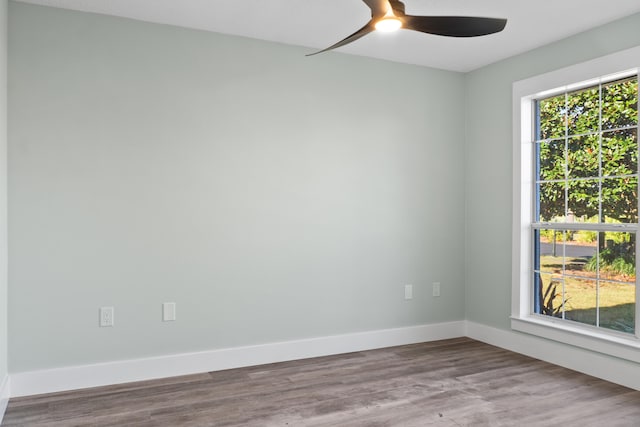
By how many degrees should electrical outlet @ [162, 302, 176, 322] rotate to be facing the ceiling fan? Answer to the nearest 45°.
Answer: approximately 45° to its left

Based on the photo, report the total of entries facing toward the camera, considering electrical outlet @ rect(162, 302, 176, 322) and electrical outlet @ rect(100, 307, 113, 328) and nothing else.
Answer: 2

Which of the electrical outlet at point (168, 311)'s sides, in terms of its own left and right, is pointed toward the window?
left

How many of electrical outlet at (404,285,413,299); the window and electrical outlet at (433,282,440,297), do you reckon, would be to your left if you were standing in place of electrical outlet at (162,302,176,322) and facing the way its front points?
3

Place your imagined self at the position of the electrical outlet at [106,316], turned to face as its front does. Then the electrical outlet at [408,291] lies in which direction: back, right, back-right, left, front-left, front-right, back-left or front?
left

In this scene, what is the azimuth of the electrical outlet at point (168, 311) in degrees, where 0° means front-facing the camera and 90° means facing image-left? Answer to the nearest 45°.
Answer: approximately 0°

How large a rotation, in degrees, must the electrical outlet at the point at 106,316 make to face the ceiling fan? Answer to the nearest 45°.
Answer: approximately 45° to its left

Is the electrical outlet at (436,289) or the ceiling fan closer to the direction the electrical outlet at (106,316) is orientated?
the ceiling fan

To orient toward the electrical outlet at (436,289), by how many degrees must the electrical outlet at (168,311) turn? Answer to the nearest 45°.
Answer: approximately 90° to its left

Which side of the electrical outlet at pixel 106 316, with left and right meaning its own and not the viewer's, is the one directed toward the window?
left
